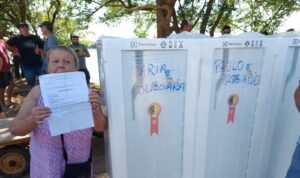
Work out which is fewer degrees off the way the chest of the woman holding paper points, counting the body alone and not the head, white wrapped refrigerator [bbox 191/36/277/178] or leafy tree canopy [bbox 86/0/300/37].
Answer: the white wrapped refrigerator

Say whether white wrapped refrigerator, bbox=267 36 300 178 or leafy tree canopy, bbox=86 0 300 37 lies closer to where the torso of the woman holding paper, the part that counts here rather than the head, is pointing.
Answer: the white wrapped refrigerator

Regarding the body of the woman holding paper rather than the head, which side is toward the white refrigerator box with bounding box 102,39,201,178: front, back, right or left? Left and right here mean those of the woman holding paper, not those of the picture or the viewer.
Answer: left

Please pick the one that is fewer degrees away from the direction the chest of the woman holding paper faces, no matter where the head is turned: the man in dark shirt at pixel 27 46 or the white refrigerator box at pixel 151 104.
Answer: the white refrigerator box

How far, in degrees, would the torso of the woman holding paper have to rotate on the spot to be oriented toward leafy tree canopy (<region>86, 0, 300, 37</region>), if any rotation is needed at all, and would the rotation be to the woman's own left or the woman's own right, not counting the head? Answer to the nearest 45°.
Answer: approximately 135° to the woman's own left

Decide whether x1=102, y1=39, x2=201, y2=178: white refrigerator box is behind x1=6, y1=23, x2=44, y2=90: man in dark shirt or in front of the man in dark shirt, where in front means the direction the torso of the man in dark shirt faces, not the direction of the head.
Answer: in front

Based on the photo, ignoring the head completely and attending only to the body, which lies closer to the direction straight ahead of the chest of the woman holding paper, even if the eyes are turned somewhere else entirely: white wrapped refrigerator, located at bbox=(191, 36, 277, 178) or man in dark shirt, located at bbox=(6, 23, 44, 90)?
the white wrapped refrigerator

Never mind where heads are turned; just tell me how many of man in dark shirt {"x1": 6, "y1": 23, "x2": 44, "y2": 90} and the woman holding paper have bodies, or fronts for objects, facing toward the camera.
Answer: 2

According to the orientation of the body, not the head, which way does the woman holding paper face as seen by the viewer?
toward the camera

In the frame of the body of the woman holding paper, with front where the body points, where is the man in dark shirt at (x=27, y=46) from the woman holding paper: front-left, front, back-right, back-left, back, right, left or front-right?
back

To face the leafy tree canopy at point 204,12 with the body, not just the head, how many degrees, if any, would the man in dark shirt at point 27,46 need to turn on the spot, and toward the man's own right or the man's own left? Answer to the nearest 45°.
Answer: approximately 90° to the man's own left

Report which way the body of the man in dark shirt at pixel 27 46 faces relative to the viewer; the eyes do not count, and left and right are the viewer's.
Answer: facing the viewer
